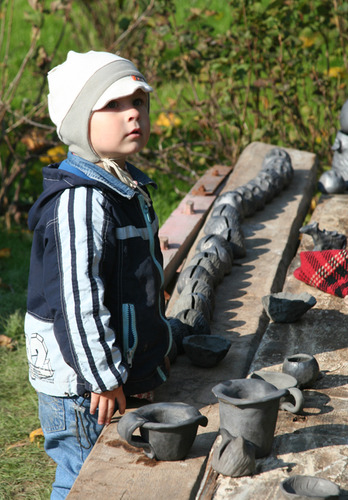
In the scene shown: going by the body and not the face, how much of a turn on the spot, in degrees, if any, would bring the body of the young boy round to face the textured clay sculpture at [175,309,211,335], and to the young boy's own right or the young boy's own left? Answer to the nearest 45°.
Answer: approximately 90° to the young boy's own left

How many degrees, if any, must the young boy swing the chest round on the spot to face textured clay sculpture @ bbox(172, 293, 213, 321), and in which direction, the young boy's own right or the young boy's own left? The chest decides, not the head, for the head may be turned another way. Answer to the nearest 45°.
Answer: approximately 90° to the young boy's own left

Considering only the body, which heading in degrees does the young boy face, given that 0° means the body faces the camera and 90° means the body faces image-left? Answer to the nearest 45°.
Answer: approximately 315°

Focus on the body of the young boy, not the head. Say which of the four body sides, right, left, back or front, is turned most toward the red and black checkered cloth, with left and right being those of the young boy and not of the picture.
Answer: left

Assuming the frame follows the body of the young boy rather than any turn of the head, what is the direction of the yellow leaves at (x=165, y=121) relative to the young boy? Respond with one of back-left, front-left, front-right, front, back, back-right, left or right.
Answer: back-left

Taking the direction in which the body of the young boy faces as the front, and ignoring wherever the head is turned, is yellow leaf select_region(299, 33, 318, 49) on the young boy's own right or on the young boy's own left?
on the young boy's own left

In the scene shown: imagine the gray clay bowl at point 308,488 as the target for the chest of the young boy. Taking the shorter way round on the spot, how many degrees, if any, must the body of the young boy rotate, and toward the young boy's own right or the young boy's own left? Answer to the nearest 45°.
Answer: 0° — they already face it

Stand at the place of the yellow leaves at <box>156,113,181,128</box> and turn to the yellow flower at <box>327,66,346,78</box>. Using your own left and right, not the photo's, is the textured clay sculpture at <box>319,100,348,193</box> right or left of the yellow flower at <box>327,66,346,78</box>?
right

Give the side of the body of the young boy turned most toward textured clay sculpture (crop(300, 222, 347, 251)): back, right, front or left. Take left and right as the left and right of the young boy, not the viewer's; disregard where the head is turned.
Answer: left

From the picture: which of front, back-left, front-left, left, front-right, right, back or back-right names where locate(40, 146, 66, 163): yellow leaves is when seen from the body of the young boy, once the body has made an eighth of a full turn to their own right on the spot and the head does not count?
back
